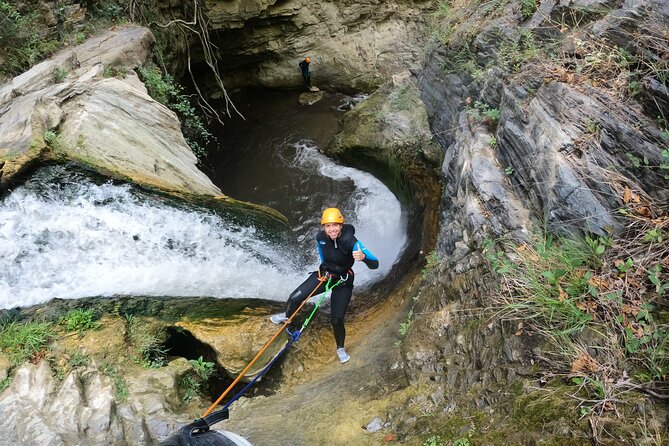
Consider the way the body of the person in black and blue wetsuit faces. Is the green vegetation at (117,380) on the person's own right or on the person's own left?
on the person's own right

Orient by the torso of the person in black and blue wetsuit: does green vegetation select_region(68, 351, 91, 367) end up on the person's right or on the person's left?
on the person's right

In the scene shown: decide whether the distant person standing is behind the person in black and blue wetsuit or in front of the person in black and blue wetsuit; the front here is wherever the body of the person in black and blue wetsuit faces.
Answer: behind

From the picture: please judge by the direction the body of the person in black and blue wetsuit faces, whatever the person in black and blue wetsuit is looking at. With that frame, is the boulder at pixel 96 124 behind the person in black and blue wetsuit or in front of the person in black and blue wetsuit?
behind

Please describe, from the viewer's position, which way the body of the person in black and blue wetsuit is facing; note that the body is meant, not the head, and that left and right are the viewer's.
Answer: facing the viewer

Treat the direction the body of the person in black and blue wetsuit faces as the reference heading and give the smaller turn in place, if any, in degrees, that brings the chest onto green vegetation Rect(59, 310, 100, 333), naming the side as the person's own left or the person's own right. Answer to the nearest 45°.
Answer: approximately 90° to the person's own right

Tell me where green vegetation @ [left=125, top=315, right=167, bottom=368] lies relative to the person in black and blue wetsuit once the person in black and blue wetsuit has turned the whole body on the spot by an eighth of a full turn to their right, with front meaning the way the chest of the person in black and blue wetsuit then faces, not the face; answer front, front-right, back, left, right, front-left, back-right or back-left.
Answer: front-right

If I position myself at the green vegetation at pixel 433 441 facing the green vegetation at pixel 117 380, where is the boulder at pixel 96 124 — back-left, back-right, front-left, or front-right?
front-right

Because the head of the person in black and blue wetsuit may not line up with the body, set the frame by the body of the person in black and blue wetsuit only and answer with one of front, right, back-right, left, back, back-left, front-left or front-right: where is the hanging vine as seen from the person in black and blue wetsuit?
back

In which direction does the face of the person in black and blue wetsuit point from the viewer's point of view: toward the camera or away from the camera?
toward the camera

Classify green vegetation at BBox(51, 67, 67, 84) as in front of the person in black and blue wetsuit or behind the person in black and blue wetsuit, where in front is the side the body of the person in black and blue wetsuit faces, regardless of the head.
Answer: behind
